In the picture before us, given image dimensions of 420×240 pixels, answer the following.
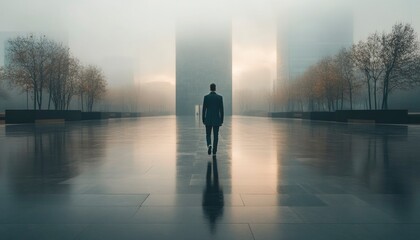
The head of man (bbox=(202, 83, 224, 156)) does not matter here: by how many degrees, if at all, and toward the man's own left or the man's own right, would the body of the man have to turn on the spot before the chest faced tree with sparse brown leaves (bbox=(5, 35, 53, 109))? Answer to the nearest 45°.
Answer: approximately 45° to the man's own left

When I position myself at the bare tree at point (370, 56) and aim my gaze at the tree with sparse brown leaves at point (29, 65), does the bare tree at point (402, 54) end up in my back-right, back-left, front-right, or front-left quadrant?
back-left

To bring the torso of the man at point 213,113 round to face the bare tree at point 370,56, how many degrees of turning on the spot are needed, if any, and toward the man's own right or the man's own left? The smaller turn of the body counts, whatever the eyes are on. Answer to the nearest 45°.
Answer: approximately 45° to the man's own right

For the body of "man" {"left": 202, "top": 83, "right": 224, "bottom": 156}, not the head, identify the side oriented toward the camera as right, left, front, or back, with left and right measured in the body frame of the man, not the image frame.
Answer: back

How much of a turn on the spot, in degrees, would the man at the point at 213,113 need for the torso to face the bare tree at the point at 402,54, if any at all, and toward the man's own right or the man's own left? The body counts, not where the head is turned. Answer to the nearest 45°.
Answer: approximately 45° to the man's own right
